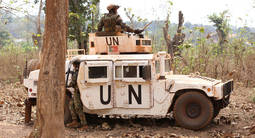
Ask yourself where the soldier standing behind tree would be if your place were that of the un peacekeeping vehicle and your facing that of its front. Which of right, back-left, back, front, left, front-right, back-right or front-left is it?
back

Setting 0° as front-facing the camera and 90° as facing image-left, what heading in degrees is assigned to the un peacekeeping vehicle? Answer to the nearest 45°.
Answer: approximately 270°
